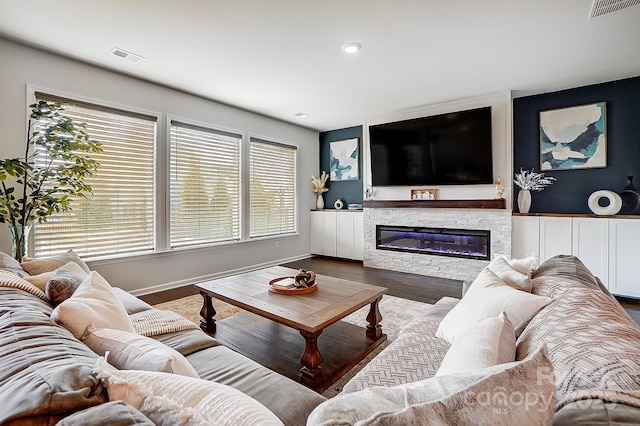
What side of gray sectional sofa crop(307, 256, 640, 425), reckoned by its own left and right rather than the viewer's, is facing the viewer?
left

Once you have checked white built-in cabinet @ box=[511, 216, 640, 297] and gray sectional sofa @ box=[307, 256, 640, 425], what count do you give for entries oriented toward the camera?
1

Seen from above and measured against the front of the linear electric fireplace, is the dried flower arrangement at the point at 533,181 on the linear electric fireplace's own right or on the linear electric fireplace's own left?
on the linear electric fireplace's own left

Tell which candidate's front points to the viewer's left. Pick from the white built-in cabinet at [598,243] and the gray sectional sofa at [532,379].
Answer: the gray sectional sofa

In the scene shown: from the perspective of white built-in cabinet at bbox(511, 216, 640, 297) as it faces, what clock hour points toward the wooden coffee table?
The wooden coffee table is roughly at 1 o'clock from the white built-in cabinet.

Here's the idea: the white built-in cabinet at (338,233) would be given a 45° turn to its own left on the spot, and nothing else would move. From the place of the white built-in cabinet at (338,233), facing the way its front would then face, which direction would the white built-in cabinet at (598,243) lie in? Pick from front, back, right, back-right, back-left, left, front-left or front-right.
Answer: front-left

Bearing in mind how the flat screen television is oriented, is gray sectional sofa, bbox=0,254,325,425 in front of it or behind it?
in front

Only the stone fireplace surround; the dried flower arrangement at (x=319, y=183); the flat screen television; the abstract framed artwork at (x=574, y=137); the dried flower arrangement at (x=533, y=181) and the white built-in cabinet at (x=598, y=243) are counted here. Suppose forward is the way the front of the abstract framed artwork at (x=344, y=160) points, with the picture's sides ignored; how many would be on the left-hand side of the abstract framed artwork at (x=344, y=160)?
5

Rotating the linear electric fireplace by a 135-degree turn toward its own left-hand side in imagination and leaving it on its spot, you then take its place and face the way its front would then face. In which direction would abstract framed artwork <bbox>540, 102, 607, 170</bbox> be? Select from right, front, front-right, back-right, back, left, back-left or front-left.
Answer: front

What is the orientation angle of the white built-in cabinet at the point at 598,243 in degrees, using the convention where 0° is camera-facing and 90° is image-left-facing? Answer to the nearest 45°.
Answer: approximately 0°
